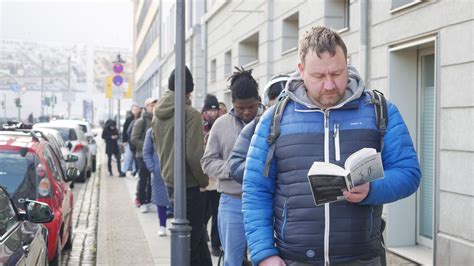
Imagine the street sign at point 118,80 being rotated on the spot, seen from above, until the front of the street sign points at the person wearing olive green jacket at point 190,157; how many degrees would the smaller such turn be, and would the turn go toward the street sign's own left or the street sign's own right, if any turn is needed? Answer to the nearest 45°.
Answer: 0° — it already faces them

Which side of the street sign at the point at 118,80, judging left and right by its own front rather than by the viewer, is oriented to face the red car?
front
